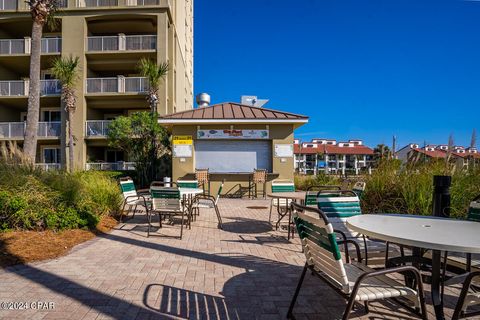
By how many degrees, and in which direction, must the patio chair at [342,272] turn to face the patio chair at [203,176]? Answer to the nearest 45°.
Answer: approximately 90° to its left

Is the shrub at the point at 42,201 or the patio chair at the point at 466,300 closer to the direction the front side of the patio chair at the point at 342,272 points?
the patio chair

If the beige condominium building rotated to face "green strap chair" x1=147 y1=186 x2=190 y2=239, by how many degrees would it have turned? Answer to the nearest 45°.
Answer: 0° — it already faces it

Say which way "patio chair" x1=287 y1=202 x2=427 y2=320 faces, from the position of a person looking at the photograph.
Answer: facing away from the viewer and to the right of the viewer

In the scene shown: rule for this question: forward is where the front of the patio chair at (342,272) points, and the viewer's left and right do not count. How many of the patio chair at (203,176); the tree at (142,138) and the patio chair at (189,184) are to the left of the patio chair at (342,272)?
3

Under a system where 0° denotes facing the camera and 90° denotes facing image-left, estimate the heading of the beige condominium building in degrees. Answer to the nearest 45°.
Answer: approximately 0°
